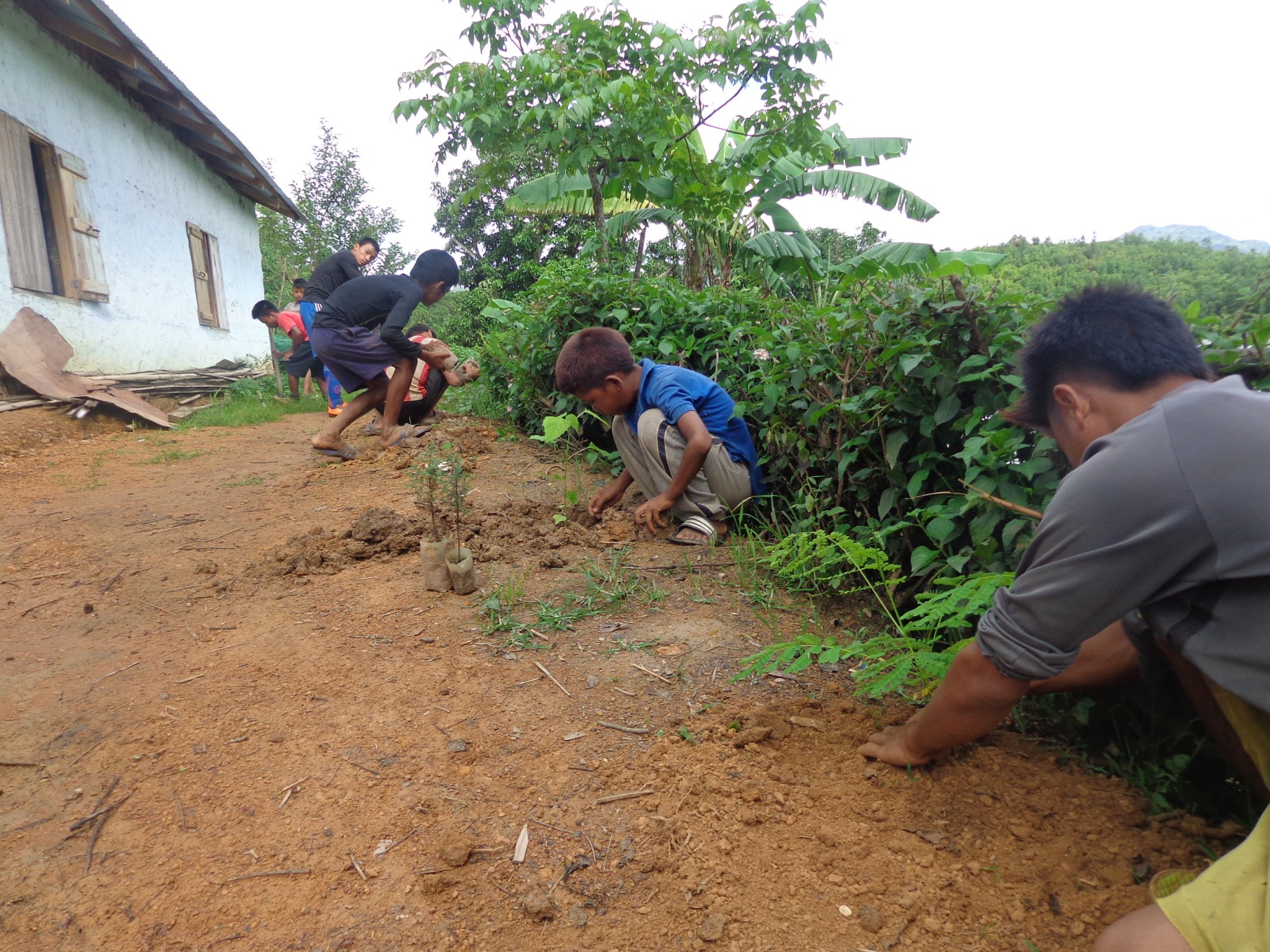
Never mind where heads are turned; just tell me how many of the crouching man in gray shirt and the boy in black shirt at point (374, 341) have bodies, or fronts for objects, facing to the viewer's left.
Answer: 1

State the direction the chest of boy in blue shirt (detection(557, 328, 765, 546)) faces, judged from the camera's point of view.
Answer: to the viewer's left

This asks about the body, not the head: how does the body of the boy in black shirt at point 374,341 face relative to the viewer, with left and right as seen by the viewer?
facing to the right of the viewer

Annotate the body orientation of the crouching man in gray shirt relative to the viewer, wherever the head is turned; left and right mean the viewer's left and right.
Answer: facing to the left of the viewer

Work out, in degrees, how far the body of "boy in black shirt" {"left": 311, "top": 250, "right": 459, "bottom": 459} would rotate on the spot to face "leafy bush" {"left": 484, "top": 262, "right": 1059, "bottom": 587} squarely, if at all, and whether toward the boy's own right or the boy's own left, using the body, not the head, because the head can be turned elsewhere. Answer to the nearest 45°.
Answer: approximately 45° to the boy's own right
